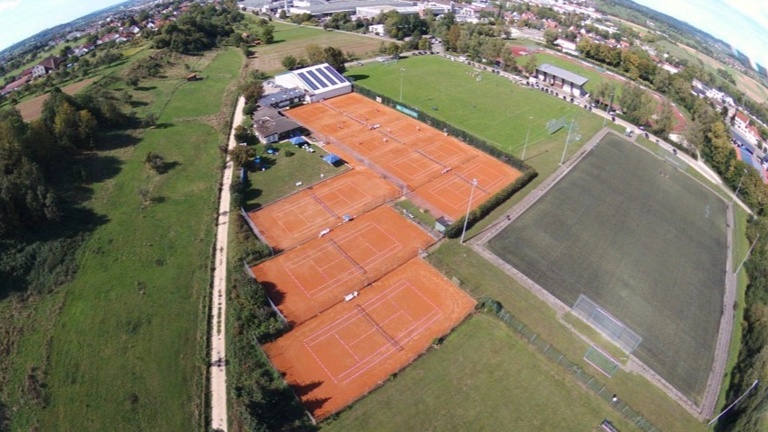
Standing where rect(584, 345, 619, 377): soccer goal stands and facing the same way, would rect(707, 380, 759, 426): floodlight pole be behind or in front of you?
in front

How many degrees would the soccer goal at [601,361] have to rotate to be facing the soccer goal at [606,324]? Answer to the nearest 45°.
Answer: approximately 45° to its left

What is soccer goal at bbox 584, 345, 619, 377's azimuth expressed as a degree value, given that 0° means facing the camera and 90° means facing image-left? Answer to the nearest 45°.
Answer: approximately 225°
